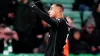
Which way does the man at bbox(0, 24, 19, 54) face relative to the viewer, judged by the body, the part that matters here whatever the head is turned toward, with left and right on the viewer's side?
facing the viewer
